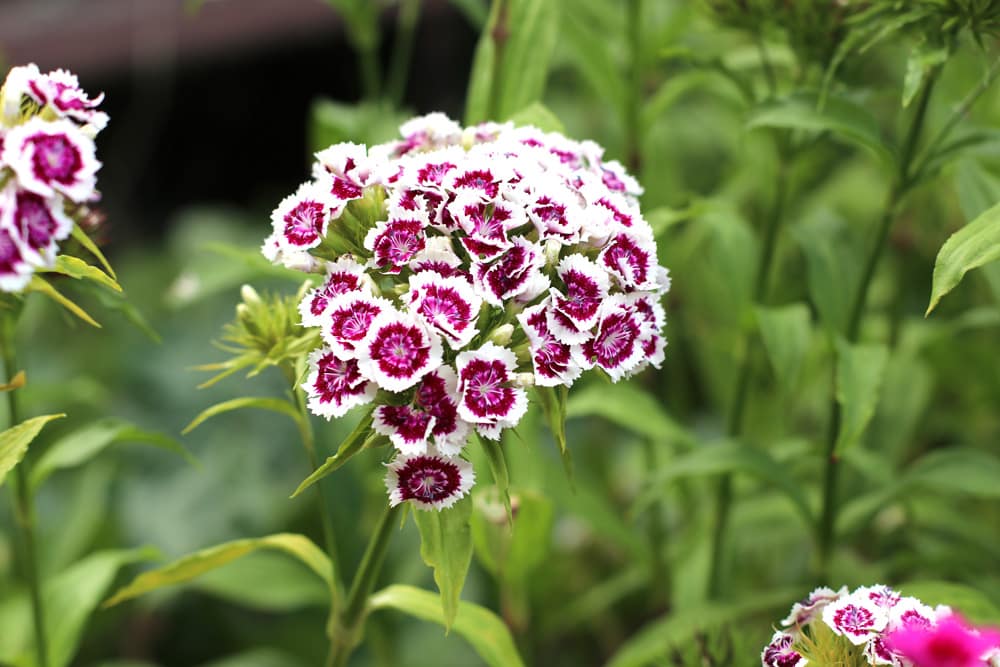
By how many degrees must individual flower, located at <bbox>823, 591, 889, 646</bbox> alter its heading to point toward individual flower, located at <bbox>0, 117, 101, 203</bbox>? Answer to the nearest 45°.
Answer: approximately 45° to its right

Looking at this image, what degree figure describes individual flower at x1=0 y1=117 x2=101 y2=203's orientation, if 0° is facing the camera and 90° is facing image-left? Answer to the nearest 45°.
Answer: approximately 0°

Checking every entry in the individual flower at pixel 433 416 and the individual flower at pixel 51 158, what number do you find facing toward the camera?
2

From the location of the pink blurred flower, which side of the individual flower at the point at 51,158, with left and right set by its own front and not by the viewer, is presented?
left
